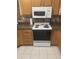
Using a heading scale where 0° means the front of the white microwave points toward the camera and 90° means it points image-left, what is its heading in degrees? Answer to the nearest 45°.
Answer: approximately 0°

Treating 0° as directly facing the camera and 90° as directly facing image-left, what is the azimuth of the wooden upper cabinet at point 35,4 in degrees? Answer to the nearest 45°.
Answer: approximately 0°
